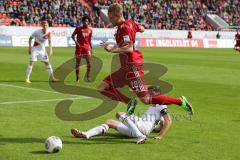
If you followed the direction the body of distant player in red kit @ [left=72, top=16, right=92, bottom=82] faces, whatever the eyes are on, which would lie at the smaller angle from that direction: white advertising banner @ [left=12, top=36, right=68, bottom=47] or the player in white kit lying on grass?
the player in white kit lying on grass

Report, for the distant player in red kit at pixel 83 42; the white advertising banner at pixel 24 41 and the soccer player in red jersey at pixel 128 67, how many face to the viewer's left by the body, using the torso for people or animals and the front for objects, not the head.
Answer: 1

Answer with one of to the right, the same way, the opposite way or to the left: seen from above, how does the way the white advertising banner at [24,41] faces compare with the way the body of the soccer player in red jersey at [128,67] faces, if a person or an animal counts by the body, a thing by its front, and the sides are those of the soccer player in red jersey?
to the left

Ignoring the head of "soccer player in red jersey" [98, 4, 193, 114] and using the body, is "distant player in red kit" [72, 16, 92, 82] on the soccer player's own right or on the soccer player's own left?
on the soccer player's own right

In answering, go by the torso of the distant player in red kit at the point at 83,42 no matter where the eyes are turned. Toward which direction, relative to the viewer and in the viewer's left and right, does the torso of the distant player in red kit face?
facing the viewer and to the right of the viewer

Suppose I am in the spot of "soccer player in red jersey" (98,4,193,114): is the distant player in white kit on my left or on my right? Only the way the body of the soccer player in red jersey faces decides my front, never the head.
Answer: on my right

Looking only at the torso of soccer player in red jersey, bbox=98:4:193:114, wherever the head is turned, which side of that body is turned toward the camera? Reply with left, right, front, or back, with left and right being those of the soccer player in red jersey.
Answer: left

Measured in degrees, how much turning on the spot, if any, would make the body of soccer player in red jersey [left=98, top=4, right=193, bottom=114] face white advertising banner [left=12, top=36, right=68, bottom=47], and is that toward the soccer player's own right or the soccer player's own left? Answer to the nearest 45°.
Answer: approximately 90° to the soccer player's own right

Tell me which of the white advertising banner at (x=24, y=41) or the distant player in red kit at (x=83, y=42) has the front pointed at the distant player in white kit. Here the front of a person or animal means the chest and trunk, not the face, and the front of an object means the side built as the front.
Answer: the white advertising banner

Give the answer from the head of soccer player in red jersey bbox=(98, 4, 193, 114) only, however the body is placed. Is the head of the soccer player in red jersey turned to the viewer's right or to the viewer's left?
to the viewer's left
